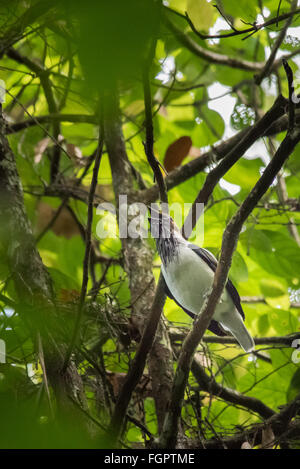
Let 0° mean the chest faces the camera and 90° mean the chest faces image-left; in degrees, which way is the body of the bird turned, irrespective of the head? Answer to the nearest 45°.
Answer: approximately 45°
